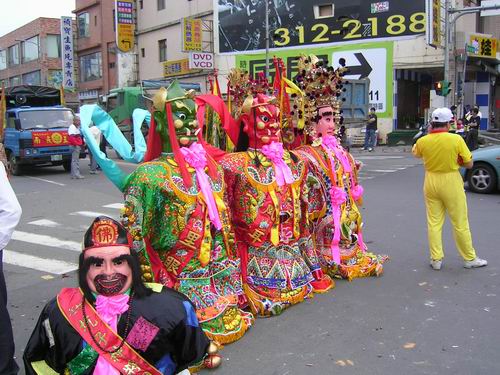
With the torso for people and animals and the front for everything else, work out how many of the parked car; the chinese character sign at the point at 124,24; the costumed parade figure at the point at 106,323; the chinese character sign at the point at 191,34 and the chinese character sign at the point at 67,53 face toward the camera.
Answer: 4

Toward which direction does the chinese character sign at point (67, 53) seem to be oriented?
toward the camera

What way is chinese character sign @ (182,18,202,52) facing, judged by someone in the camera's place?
facing the viewer

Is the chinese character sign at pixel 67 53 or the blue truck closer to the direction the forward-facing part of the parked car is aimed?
the blue truck

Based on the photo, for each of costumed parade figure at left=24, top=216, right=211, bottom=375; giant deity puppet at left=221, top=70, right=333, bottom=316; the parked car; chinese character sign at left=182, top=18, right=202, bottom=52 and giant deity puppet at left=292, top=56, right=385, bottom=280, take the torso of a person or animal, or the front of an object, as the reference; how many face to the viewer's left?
1

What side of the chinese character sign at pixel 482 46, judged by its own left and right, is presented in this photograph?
front

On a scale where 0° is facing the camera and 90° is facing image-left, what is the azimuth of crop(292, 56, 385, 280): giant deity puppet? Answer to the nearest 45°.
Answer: approximately 315°

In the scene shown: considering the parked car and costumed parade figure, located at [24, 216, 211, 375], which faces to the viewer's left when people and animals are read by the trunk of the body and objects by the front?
the parked car

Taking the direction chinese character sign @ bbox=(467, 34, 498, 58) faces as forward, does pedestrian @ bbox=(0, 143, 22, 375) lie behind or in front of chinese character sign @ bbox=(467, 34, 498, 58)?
in front

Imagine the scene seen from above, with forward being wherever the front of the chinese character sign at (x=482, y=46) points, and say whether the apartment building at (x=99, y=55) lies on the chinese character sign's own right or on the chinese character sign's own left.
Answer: on the chinese character sign's own right

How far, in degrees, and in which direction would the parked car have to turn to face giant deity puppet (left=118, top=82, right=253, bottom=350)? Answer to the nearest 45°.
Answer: approximately 90° to its left
